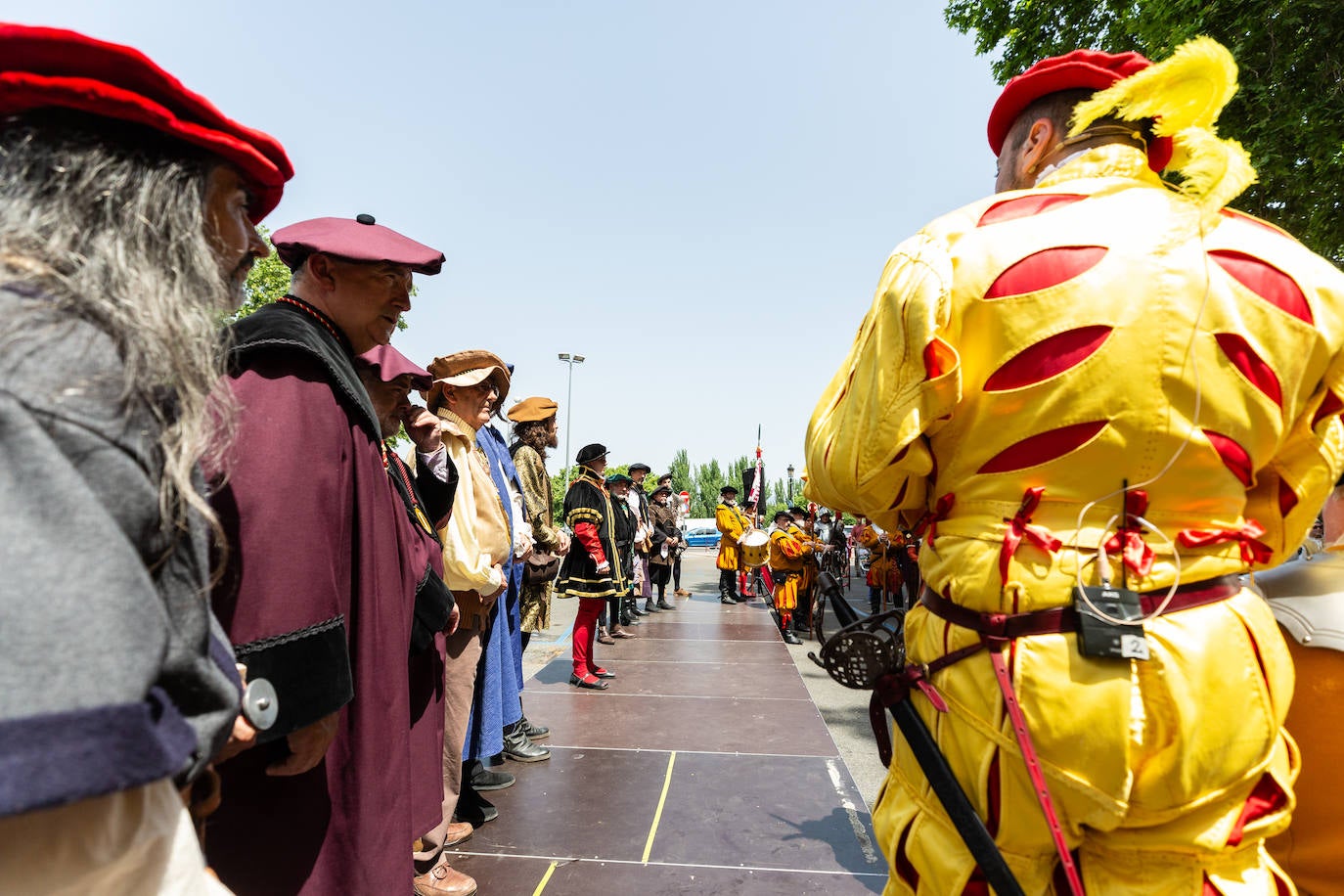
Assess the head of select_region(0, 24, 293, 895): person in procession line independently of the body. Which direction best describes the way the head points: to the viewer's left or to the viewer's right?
to the viewer's right

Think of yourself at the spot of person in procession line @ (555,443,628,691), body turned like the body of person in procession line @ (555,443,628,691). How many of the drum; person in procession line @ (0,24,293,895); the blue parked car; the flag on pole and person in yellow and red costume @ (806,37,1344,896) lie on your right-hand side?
2

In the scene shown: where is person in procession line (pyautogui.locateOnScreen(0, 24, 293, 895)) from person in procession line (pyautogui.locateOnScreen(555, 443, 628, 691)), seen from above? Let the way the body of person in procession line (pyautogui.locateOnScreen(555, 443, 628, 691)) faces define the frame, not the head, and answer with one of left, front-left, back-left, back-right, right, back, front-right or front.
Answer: right

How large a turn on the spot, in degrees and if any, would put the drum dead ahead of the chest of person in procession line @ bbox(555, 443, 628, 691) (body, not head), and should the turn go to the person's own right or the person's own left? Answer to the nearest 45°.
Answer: approximately 45° to the person's own left

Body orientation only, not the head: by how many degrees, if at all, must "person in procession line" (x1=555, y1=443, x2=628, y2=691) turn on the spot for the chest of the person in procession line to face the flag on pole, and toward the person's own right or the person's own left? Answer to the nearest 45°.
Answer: approximately 90° to the person's own left

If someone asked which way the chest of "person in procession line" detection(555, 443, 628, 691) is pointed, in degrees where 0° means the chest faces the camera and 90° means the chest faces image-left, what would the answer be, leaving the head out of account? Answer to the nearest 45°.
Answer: approximately 270°

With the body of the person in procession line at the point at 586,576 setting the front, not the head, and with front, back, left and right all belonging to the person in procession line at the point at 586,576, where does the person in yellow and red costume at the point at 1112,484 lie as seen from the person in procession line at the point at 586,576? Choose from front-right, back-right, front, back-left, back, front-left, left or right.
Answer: right

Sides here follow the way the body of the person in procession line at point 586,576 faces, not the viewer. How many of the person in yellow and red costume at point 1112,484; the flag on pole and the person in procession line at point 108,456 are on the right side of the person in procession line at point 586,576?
2

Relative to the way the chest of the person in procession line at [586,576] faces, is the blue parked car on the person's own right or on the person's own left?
on the person's own left

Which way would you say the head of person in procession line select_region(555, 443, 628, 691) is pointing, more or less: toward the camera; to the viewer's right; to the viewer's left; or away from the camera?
to the viewer's right
